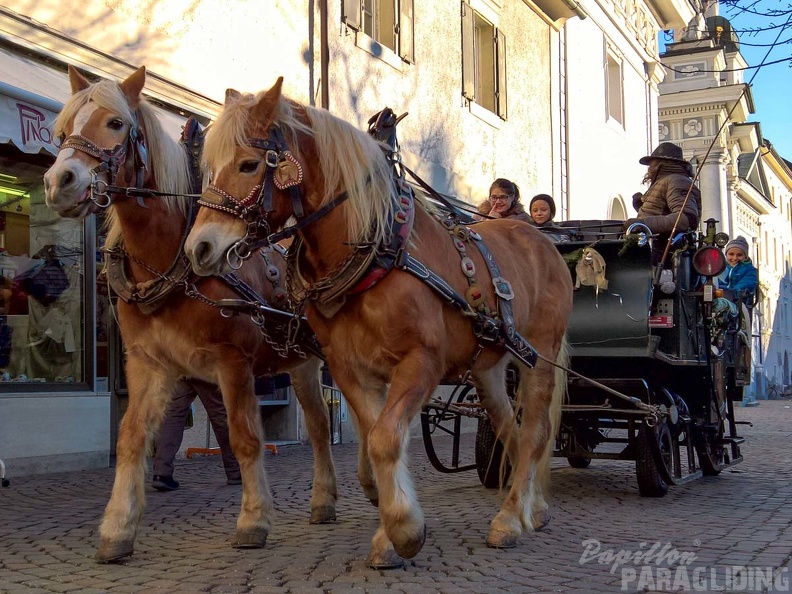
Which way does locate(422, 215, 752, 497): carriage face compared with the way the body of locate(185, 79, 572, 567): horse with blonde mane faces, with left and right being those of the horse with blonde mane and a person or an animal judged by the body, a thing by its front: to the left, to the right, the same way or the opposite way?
the same way

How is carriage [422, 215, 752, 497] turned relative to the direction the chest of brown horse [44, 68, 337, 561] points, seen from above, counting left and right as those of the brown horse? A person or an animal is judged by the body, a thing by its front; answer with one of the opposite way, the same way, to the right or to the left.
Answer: the same way

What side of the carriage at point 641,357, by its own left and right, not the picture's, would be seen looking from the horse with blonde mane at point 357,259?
front

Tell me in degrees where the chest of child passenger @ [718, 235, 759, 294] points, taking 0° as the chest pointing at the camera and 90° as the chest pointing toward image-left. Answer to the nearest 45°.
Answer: approximately 45°

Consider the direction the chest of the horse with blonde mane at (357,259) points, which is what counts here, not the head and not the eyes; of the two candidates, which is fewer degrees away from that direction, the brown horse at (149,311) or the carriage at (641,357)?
the brown horse

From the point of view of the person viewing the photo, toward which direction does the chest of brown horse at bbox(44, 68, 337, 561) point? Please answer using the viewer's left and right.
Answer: facing the viewer and to the left of the viewer

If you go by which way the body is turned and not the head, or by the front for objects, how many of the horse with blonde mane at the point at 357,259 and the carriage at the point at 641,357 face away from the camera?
0

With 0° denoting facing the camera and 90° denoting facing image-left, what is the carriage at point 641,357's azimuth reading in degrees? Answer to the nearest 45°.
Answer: approximately 45°

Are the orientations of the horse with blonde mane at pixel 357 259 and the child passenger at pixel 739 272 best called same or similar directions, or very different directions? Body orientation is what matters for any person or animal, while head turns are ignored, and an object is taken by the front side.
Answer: same or similar directions

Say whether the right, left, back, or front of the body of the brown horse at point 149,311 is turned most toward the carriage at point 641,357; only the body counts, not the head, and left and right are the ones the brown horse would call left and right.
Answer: back

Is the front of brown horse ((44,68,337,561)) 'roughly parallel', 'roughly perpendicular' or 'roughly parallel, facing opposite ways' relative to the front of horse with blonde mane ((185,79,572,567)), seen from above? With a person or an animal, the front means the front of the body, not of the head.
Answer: roughly parallel

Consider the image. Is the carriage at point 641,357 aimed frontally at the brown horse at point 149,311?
yes
